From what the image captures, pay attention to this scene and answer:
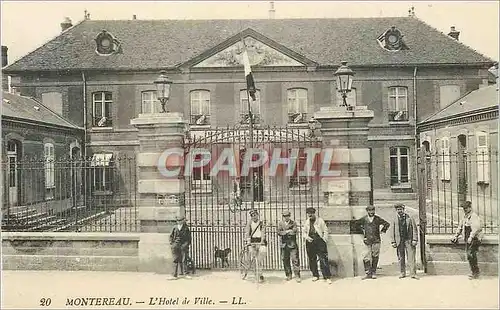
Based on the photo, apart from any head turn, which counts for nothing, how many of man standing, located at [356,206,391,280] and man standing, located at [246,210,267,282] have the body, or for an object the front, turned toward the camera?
2

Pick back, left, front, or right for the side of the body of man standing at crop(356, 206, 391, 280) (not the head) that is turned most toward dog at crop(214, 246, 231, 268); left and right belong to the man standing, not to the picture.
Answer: right

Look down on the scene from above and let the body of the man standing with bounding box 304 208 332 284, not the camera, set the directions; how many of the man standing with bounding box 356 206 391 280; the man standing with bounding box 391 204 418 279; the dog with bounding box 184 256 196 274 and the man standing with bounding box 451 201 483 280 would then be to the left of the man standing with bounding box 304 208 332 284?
3

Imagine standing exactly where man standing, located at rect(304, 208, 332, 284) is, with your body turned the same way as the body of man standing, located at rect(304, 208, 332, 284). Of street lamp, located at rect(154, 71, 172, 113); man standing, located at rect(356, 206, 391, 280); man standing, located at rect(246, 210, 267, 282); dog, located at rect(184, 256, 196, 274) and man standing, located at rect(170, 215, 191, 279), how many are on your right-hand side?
4

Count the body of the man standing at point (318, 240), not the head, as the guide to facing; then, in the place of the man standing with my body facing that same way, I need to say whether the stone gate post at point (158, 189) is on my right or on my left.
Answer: on my right

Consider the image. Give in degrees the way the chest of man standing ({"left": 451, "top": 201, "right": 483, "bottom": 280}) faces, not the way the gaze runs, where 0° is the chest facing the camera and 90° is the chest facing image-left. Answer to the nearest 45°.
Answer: approximately 45°

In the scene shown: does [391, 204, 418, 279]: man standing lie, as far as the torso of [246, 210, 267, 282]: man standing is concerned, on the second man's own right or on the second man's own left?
on the second man's own left

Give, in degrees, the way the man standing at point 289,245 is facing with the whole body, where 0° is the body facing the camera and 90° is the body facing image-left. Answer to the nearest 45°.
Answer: approximately 0°

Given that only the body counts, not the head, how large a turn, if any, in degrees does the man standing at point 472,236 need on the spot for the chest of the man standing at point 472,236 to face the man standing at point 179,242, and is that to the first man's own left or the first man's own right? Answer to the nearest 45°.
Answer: approximately 45° to the first man's own right

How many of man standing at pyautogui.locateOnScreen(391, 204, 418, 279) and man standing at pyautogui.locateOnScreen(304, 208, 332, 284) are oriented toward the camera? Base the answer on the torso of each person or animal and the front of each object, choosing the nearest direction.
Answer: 2

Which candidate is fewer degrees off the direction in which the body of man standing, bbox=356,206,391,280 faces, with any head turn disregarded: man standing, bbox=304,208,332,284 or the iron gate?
the man standing

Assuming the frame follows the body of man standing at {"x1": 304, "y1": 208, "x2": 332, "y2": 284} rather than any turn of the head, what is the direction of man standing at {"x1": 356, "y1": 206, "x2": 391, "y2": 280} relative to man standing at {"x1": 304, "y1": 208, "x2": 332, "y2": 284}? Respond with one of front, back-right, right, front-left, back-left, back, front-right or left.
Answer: left
